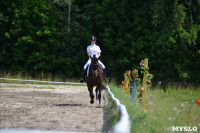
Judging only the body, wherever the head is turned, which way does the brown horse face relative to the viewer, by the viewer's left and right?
facing the viewer
